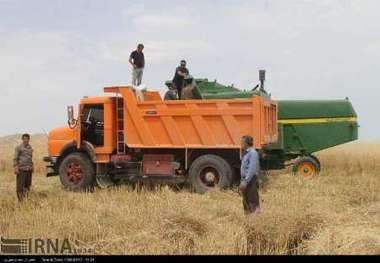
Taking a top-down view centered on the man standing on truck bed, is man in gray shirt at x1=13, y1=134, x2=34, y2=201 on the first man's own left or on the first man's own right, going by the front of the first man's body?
on the first man's own right

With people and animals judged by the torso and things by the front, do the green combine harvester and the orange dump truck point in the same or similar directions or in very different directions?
same or similar directions

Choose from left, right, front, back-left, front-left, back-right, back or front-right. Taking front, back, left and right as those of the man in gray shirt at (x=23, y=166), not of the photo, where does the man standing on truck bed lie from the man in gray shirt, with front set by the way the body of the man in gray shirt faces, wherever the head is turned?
back-left

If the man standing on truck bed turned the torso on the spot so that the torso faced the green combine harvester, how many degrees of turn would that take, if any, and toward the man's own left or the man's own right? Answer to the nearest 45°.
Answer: approximately 45° to the man's own left

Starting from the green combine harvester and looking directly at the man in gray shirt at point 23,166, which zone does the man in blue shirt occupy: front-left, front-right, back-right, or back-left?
front-left

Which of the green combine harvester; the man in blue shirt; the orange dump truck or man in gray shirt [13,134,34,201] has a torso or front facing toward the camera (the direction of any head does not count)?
the man in gray shirt

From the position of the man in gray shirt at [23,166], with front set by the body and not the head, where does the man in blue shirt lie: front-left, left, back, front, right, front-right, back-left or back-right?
front-left

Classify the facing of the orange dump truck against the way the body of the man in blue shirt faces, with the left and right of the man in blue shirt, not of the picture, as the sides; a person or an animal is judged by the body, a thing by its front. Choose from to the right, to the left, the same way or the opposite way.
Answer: the same way

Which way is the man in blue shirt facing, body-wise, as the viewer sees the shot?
to the viewer's left

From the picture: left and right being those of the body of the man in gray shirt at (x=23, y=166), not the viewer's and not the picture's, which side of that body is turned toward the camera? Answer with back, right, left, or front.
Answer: front

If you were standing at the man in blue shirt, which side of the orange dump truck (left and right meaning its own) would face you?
left

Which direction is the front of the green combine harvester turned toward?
to the viewer's left

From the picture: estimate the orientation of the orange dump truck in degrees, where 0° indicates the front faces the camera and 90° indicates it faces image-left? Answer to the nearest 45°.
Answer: approximately 90°

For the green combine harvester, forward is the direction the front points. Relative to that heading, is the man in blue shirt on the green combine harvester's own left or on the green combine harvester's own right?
on the green combine harvester's own left

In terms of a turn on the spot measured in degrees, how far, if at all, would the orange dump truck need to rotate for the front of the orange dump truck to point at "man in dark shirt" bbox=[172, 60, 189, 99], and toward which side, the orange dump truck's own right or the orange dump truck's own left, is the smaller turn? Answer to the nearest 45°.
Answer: approximately 135° to the orange dump truck's own right

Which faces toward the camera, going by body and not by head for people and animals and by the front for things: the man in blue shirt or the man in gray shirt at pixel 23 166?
the man in gray shirt

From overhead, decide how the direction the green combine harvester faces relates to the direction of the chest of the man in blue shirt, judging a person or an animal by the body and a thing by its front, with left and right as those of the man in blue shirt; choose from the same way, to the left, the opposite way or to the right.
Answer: the same way
